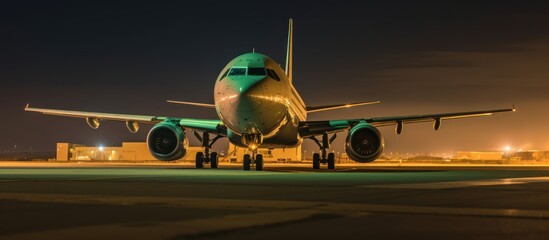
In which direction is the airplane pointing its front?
toward the camera
